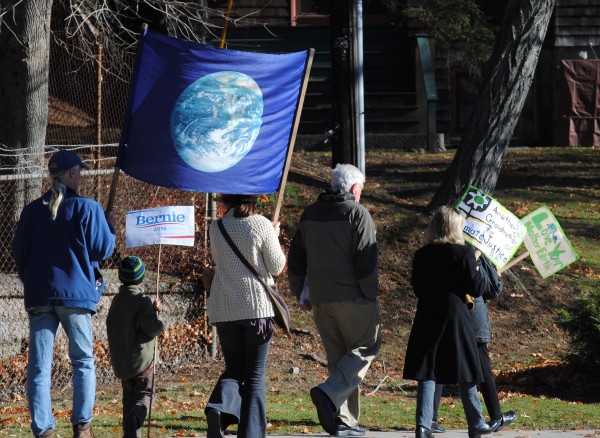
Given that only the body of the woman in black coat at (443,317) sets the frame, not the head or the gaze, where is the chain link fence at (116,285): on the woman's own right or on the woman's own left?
on the woman's own left

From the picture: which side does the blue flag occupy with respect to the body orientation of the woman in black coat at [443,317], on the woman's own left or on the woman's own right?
on the woman's own left

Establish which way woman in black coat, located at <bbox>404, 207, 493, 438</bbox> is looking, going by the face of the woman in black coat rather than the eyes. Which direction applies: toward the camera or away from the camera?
away from the camera

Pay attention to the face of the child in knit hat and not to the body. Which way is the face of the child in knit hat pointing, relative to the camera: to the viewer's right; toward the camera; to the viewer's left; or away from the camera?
away from the camera

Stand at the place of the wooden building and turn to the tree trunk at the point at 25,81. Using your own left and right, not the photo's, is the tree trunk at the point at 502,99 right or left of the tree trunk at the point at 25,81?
left

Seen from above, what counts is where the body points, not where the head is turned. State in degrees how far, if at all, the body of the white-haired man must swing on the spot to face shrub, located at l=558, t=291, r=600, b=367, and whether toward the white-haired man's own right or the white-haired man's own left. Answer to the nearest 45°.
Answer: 0° — they already face it

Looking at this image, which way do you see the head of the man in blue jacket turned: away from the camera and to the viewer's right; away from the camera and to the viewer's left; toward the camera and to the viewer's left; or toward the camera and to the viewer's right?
away from the camera and to the viewer's right

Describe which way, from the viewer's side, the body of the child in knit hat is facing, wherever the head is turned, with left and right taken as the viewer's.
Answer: facing away from the viewer and to the right of the viewer
